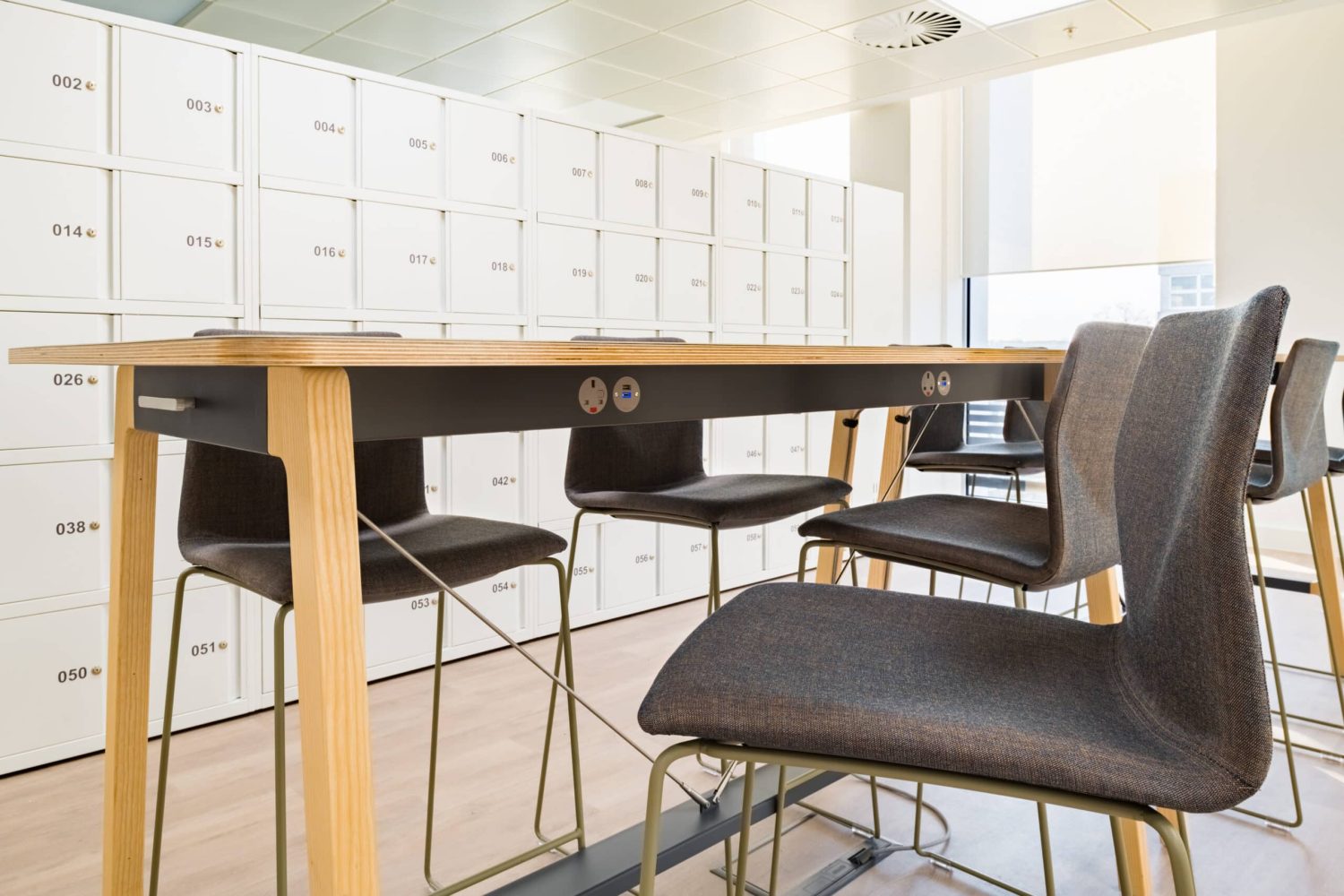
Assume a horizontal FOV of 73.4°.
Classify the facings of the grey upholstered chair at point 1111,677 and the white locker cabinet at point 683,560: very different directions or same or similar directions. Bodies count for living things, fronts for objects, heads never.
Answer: very different directions

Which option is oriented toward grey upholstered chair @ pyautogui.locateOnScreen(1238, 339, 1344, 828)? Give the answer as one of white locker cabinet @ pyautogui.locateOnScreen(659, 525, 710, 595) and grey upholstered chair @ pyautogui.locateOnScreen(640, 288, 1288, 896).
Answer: the white locker cabinet

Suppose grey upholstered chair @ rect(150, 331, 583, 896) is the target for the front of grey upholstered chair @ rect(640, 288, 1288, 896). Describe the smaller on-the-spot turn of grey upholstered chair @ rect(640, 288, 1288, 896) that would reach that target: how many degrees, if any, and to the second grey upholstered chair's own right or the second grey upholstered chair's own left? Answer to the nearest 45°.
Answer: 0° — it already faces it

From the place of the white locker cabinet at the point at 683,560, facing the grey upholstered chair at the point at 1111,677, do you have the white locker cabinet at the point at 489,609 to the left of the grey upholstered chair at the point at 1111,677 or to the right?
right

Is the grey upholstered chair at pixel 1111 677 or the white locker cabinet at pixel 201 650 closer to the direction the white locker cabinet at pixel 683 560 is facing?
the grey upholstered chair

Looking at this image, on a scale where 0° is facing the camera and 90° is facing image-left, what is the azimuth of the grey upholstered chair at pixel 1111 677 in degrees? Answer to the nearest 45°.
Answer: approximately 90°

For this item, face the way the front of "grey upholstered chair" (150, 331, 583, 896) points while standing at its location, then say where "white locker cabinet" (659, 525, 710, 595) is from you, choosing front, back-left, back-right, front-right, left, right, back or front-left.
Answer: left

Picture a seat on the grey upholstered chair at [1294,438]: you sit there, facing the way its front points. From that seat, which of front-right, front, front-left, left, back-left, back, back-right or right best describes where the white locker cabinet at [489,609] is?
front-left

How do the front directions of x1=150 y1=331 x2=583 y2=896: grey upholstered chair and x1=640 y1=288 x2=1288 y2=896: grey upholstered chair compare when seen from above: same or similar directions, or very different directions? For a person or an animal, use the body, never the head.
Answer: very different directions

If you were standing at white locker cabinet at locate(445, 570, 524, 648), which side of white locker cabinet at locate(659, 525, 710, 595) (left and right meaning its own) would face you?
right

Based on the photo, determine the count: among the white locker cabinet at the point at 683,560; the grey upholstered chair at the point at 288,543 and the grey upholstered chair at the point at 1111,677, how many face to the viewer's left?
1

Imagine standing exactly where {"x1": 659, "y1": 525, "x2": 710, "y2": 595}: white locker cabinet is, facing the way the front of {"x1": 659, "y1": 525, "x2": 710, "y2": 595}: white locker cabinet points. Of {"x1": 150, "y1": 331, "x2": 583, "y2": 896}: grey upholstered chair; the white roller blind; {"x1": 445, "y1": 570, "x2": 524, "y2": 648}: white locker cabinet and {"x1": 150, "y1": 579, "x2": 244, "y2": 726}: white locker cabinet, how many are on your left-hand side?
1

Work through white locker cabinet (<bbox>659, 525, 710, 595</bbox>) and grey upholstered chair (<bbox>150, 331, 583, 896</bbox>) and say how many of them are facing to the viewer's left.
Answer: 0

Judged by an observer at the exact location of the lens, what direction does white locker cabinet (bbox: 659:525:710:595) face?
facing the viewer and to the right of the viewer
